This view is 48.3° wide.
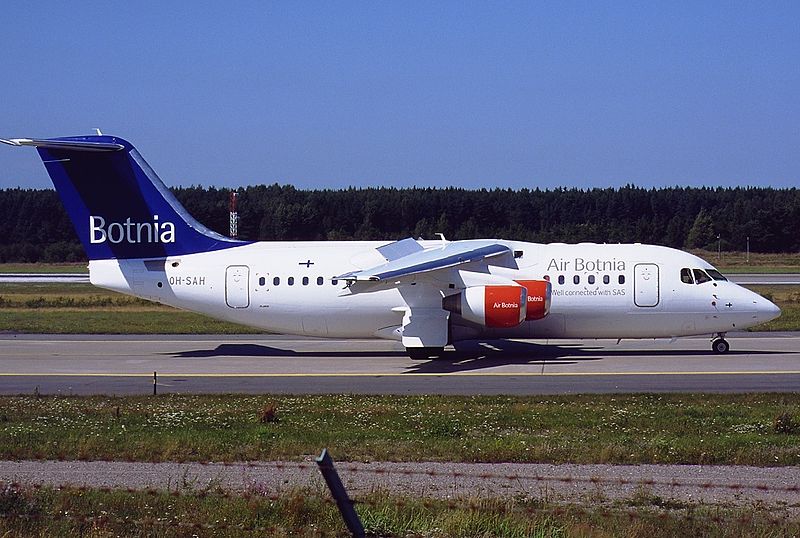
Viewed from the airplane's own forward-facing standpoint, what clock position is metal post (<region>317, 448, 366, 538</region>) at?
The metal post is roughly at 3 o'clock from the airplane.

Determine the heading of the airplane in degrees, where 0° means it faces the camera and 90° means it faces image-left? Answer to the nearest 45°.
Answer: approximately 270°
